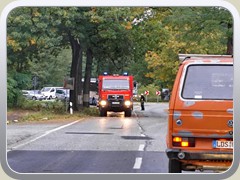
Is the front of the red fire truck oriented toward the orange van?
yes

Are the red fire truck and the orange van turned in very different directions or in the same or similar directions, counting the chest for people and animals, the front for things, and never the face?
very different directions

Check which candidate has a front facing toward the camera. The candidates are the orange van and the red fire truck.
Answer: the red fire truck

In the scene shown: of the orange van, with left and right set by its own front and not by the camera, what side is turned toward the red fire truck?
front

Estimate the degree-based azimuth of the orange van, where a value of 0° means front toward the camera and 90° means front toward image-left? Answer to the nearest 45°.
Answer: approximately 180°

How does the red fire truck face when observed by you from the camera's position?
facing the viewer

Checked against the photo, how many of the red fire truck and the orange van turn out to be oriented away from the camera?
1
